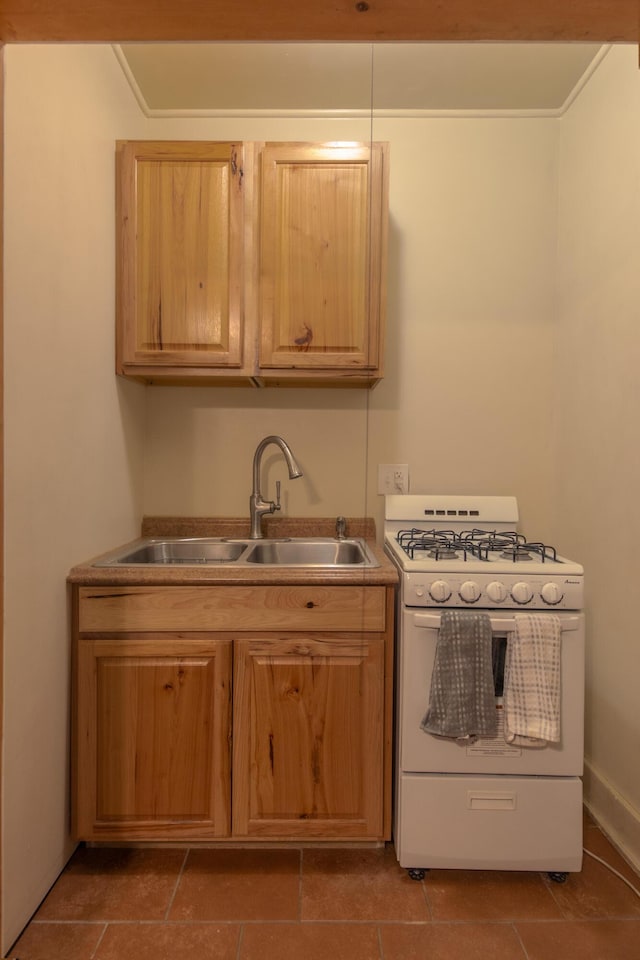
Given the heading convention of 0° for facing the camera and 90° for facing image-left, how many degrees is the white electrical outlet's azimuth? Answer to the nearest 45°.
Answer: approximately 0°

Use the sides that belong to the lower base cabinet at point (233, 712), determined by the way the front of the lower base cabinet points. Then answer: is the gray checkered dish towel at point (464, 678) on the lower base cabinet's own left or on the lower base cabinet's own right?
on the lower base cabinet's own left

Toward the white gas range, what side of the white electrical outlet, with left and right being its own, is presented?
front

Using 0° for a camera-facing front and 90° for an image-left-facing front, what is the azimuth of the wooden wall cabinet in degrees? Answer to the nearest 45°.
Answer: approximately 0°
